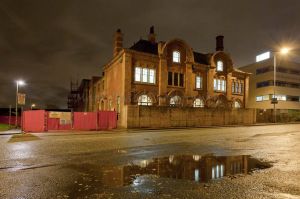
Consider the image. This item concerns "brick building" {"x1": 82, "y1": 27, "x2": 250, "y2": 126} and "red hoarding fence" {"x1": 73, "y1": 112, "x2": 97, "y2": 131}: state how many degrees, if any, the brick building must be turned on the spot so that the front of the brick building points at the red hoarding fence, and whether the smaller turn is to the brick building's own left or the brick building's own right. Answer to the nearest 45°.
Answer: approximately 90° to the brick building's own right

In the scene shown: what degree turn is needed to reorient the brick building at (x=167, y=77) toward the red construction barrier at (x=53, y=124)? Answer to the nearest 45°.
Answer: approximately 90° to its right

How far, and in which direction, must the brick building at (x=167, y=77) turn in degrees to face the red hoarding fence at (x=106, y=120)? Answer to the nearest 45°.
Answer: approximately 90° to its right
